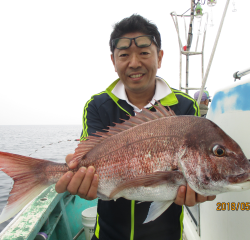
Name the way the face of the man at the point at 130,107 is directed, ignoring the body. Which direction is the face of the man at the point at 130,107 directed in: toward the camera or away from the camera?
toward the camera

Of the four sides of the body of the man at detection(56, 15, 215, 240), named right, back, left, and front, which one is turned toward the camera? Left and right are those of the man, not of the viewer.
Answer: front
